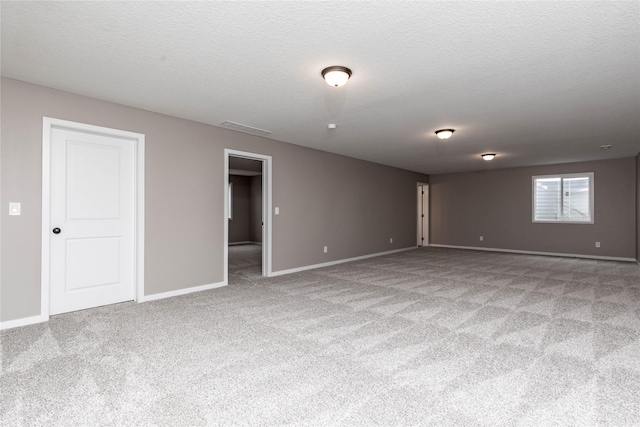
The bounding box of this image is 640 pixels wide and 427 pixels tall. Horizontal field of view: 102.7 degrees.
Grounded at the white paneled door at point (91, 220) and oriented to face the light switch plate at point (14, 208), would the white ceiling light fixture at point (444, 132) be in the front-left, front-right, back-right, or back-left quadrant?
back-left

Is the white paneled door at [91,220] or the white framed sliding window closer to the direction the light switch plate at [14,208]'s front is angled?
the white framed sliding window

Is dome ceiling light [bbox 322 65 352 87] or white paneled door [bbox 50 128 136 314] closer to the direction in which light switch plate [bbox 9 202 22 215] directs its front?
the dome ceiling light

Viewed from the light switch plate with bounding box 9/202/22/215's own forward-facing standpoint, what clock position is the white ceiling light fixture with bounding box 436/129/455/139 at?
The white ceiling light fixture is roughly at 10 o'clock from the light switch plate.

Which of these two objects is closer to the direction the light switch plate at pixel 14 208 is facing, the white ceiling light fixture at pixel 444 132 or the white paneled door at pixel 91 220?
the white ceiling light fixture

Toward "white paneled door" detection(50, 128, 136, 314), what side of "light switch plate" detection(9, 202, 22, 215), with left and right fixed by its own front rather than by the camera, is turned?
left

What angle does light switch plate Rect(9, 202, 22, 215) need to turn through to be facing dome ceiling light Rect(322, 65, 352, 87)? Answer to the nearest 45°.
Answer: approximately 45° to its left
